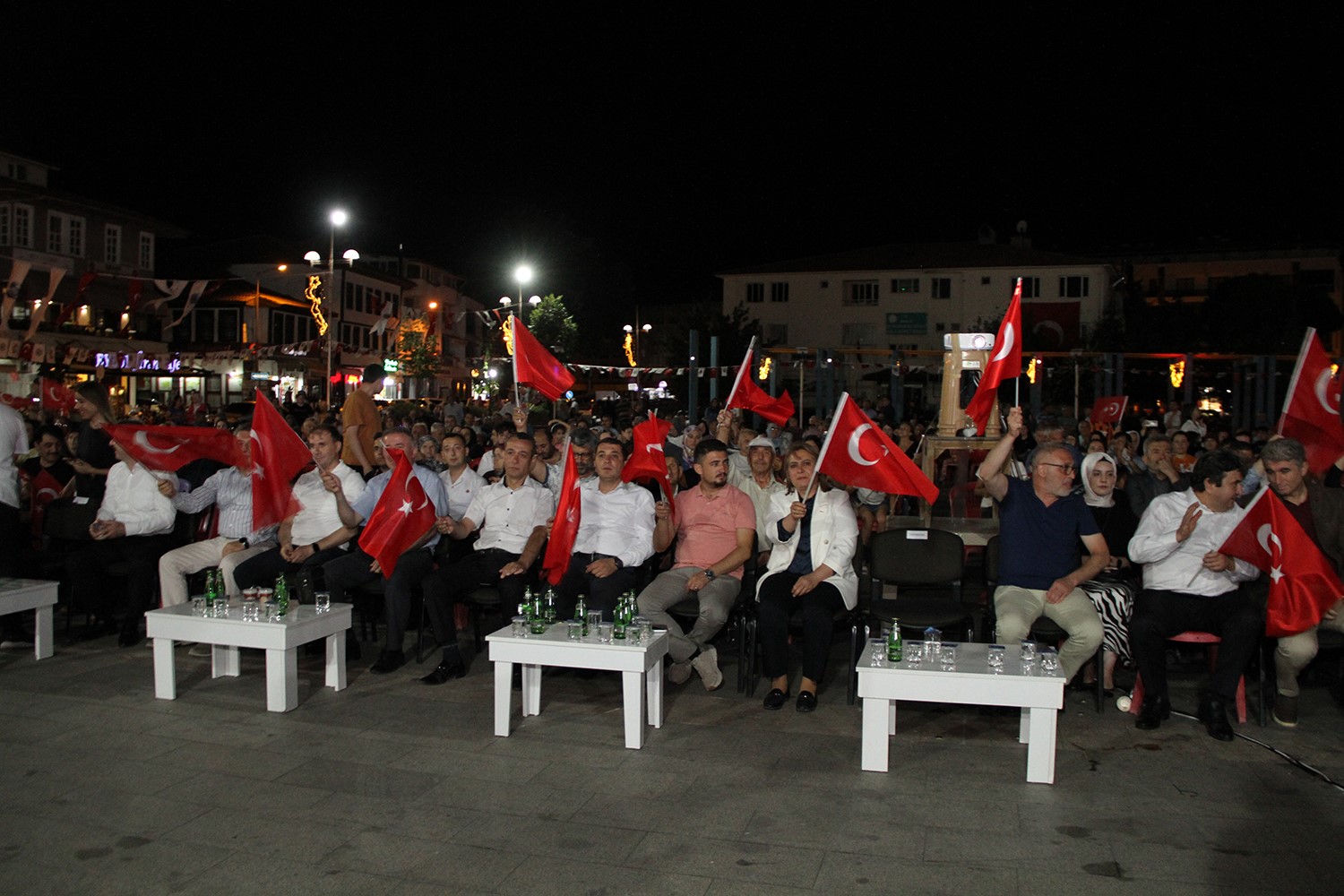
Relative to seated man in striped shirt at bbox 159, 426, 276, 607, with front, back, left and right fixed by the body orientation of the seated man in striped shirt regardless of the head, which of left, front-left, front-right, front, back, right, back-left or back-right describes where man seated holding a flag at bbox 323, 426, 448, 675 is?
left

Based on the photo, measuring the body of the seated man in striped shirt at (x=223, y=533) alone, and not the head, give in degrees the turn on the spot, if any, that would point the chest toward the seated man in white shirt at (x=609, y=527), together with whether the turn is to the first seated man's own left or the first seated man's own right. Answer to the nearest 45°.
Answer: approximately 90° to the first seated man's own left

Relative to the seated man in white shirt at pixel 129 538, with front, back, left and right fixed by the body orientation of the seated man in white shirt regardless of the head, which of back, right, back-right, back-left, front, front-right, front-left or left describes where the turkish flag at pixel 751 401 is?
back-left

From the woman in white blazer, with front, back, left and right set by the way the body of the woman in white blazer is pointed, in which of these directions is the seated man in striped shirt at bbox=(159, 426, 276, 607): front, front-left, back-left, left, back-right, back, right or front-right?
right

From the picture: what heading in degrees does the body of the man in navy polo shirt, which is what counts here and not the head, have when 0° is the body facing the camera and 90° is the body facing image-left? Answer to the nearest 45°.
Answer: approximately 0°

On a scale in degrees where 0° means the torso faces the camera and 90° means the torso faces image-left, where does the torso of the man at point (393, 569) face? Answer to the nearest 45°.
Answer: approximately 45°

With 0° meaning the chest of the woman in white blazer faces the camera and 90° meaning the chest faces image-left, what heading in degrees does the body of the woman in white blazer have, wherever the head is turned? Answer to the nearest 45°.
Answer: approximately 0°

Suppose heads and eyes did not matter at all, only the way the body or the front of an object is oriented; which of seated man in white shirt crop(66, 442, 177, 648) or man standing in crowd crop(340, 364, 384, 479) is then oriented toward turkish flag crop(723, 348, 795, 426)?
the man standing in crowd

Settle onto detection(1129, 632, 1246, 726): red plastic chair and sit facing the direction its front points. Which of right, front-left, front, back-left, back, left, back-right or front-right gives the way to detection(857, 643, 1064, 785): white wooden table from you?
front-right
